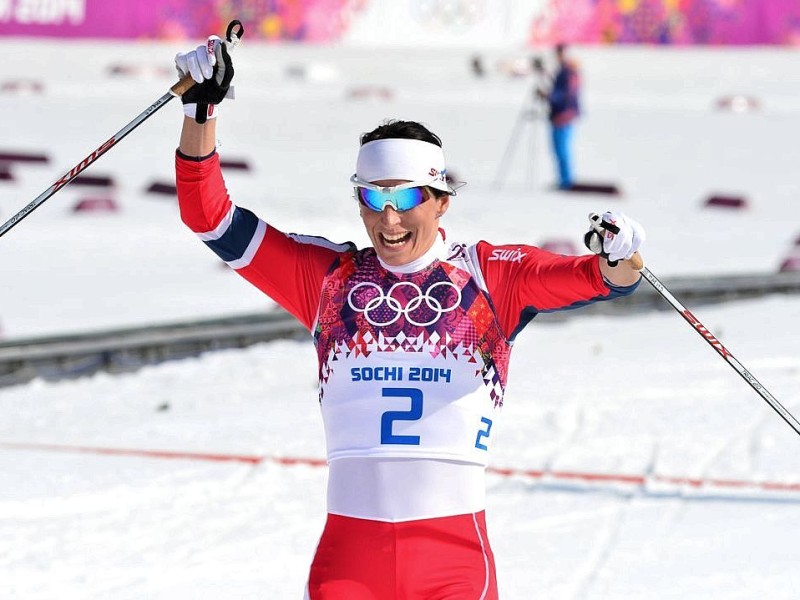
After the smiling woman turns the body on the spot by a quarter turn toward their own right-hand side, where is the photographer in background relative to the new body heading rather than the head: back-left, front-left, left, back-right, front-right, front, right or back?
right

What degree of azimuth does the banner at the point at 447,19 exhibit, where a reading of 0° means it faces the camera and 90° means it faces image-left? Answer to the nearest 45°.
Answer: approximately 0°

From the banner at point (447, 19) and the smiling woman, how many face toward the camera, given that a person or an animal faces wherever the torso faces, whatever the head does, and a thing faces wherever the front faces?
2

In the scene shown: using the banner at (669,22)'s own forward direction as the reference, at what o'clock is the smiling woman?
The smiling woman is roughly at 12 o'clock from the banner.

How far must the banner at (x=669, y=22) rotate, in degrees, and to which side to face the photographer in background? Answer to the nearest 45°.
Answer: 0° — it already faces them

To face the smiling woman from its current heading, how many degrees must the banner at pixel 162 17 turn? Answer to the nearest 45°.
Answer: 0° — it already faces them

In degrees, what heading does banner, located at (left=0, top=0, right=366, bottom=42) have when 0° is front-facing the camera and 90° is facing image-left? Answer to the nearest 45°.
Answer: approximately 0°

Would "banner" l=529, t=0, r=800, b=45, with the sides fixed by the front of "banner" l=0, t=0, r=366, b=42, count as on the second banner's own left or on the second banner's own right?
on the second banner's own left

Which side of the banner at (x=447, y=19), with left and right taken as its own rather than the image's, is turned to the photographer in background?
front

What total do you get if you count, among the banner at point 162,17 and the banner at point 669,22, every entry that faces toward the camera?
2

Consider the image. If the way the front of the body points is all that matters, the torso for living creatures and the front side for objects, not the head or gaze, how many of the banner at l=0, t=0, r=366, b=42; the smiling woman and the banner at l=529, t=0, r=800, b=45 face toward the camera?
3
